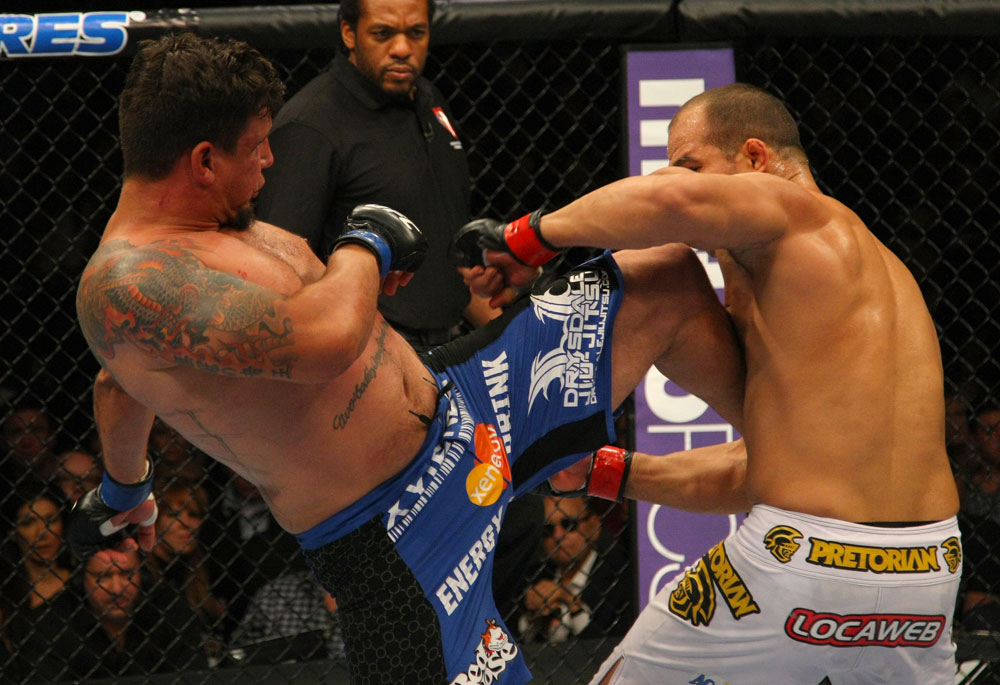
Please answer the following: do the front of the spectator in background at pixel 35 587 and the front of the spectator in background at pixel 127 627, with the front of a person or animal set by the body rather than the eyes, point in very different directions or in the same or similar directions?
same or similar directions

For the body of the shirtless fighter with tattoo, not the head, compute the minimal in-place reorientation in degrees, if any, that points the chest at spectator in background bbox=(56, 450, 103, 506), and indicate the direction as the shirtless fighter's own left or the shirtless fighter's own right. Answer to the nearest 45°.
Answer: approximately 135° to the shirtless fighter's own left

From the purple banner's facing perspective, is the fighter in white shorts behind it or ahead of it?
ahead

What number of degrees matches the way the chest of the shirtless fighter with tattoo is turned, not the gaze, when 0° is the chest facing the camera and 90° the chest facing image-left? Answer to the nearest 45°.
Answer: approximately 270°

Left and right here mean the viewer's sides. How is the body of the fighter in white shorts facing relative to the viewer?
facing away from the viewer and to the left of the viewer

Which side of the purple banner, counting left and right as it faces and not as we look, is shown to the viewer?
front

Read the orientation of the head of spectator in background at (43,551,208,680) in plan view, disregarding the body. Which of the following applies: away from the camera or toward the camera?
toward the camera

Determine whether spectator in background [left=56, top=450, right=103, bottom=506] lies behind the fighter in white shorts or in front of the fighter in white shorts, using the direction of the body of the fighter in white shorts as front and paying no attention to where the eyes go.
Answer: in front

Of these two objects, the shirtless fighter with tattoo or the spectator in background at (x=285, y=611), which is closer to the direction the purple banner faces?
the shirtless fighter with tattoo

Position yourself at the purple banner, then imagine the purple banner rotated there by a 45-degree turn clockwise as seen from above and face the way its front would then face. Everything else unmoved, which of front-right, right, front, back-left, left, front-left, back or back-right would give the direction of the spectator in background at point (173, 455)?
front-right

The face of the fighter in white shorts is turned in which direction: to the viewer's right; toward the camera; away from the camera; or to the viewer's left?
to the viewer's left

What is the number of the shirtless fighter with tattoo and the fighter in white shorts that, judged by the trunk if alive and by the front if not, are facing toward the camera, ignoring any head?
0

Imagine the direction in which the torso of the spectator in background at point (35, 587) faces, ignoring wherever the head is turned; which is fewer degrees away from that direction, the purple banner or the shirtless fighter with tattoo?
the shirtless fighter with tattoo

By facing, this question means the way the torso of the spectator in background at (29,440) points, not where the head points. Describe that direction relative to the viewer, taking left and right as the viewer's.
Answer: facing the viewer
